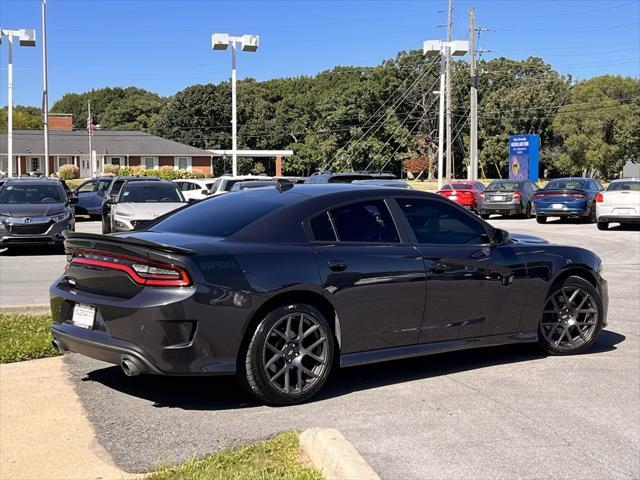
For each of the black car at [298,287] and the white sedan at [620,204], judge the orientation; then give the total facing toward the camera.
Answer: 0

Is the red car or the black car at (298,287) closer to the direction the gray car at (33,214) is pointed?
the black car

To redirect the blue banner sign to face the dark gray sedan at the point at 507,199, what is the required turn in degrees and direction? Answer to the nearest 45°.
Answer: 0° — it already faces it

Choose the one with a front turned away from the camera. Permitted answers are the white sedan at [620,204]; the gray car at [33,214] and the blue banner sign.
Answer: the white sedan

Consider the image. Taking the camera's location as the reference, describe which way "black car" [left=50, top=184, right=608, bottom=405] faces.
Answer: facing away from the viewer and to the right of the viewer

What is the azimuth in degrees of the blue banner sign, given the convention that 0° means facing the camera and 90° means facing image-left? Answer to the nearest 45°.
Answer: approximately 0°

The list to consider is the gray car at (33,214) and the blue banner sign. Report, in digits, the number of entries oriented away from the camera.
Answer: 0

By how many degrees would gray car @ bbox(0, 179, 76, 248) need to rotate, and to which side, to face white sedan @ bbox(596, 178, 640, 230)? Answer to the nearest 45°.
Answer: approximately 90° to its left

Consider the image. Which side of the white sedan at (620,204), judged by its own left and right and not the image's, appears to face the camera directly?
back

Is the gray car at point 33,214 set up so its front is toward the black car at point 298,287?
yes

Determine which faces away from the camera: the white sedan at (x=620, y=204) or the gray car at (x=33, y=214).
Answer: the white sedan

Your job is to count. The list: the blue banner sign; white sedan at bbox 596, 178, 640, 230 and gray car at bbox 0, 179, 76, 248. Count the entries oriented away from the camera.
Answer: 1

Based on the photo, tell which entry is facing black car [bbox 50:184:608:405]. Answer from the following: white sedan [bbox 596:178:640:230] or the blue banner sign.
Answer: the blue banner sign

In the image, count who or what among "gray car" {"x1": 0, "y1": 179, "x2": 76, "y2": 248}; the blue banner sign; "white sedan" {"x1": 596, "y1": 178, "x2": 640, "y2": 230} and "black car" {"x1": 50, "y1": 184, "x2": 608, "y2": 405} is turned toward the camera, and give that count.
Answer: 2
